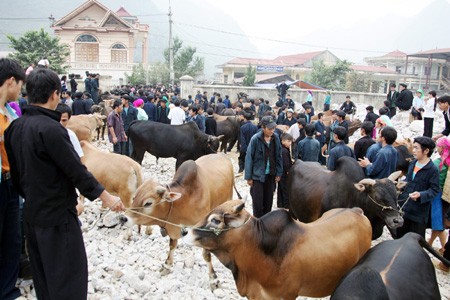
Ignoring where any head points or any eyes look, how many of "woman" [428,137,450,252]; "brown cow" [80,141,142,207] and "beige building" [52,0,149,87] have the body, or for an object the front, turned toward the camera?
1

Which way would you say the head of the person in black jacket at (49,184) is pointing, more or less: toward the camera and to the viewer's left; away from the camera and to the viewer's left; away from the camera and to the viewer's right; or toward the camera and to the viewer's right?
away from the camera and to the viewer's right

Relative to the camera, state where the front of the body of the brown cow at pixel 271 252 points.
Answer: to the viewer's left

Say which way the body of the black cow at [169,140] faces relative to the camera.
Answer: to the viewer's right

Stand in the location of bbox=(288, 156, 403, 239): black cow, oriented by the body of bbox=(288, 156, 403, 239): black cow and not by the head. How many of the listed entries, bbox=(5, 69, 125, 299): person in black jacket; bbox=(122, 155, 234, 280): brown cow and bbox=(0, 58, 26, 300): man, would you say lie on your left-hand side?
0

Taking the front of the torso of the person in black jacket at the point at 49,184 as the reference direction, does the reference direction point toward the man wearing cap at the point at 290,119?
yes

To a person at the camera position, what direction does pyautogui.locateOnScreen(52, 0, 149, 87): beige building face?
facing the viewer

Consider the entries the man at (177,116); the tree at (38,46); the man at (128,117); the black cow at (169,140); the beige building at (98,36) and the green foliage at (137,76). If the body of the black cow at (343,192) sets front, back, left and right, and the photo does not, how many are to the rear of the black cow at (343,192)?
6

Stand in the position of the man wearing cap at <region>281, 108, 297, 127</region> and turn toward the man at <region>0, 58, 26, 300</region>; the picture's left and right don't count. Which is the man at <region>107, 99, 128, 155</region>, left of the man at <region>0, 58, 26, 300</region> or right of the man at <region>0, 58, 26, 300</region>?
right

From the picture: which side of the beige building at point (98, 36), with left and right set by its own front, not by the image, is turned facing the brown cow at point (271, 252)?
front

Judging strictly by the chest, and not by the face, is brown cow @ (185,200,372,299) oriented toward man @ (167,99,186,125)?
no
